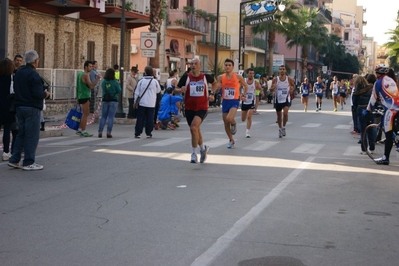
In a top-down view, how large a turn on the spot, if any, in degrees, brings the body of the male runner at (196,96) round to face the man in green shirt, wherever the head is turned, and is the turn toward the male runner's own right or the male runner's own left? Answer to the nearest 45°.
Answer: approximately 135° to the male runner's own right

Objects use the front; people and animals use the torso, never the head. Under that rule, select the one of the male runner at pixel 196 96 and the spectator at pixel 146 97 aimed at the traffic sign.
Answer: the spectator

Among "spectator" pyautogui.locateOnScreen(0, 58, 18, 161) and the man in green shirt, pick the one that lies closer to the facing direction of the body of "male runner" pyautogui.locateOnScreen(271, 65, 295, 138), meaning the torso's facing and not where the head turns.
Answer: the spectator

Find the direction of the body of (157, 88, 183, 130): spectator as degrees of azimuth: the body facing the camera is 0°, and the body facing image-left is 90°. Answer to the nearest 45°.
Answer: approximately 225°

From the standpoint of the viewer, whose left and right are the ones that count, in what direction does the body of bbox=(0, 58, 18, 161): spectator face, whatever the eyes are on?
facing away from the viewer and to the right of the viewer

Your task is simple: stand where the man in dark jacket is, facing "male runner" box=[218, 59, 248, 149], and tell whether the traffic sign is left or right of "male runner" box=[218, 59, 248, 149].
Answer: left

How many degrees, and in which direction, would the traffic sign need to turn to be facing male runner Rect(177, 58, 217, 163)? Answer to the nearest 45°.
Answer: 0° — it already faces them

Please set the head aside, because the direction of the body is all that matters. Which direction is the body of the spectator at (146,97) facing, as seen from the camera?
away from the camera

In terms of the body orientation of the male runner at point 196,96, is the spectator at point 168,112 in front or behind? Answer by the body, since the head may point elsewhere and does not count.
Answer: behind
